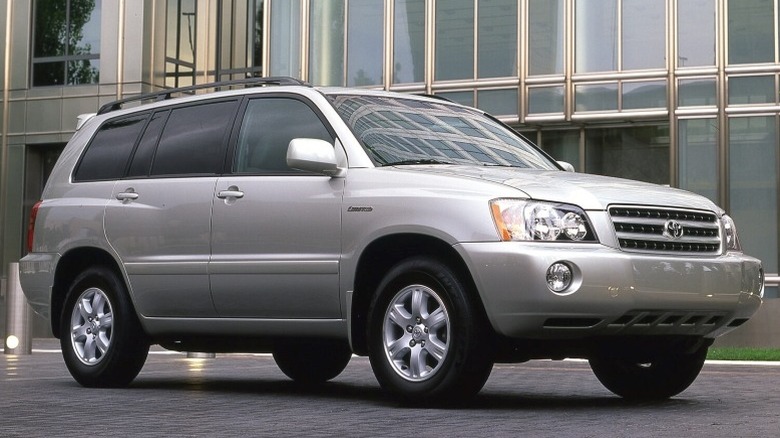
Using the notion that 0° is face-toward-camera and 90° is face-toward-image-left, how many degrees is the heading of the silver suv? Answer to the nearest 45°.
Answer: approximately 315°

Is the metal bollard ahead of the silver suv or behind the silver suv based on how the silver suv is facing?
behind
